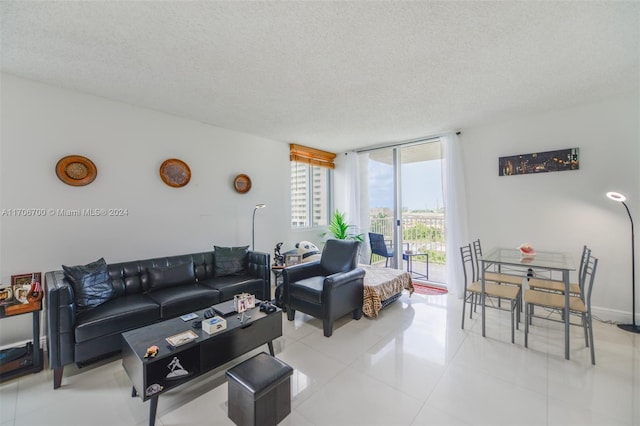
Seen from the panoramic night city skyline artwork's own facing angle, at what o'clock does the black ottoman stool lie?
The black ottoman stool is roughly at 11 o'clock from the panoramic night city skyline artwork.

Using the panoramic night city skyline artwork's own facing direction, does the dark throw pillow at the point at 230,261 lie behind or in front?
in front

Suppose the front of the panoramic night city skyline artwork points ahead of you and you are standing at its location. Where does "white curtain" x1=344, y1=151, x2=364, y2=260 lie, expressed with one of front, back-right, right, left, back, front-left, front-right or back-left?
front-right

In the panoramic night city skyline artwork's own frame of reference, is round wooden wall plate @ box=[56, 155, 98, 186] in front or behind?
in front

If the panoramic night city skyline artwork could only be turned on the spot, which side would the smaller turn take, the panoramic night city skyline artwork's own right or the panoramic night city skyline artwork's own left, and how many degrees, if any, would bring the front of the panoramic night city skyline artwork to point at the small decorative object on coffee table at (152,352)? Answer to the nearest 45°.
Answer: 0° — it already faces it

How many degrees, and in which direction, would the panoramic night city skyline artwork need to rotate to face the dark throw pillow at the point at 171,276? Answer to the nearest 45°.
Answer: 0° — it already faces it

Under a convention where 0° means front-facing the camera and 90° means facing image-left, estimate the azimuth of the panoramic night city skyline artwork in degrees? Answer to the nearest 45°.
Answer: approximately 45°

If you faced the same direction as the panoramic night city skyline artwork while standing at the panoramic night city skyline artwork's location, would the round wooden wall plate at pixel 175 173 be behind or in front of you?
in front

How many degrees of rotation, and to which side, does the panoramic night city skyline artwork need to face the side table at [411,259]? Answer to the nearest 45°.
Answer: approximately 45° to its right

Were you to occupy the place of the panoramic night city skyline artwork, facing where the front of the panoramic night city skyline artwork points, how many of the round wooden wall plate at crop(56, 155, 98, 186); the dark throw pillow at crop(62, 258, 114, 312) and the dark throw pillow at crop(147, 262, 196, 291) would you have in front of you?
3
